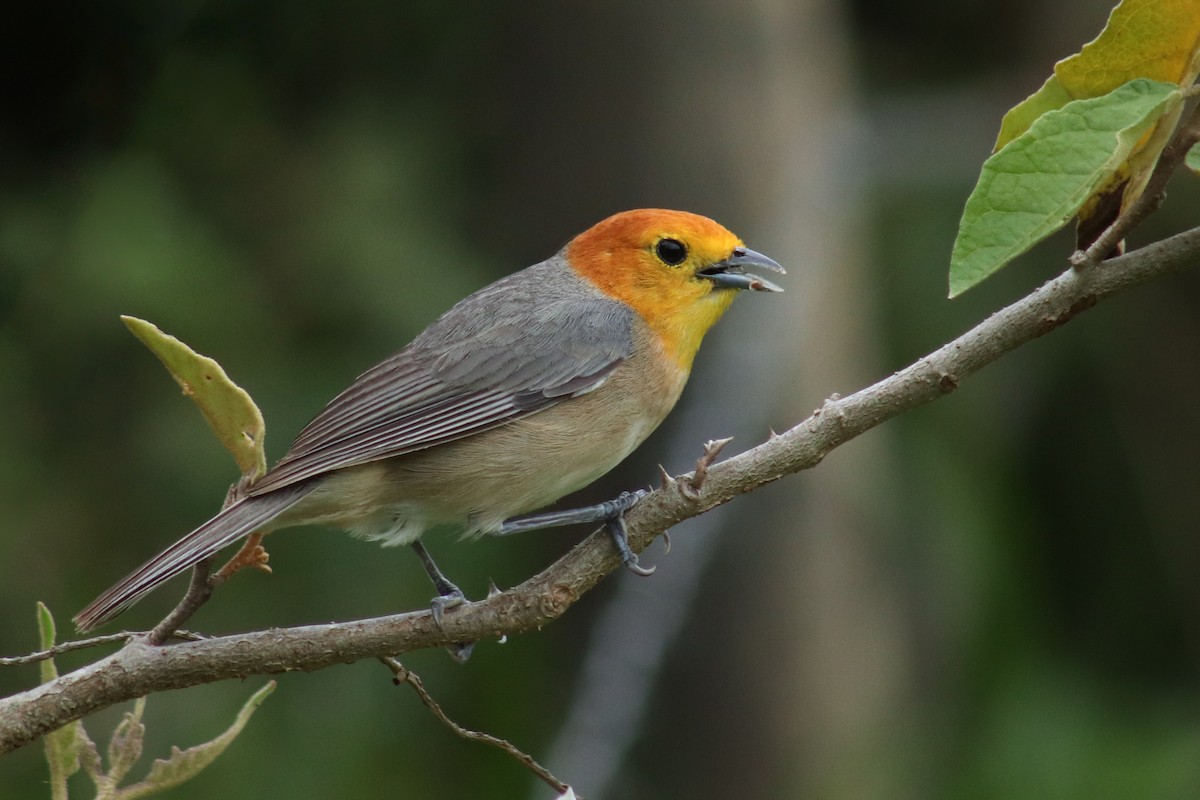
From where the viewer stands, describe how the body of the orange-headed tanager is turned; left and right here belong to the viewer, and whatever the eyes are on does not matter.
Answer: facing to the right of the viewer
